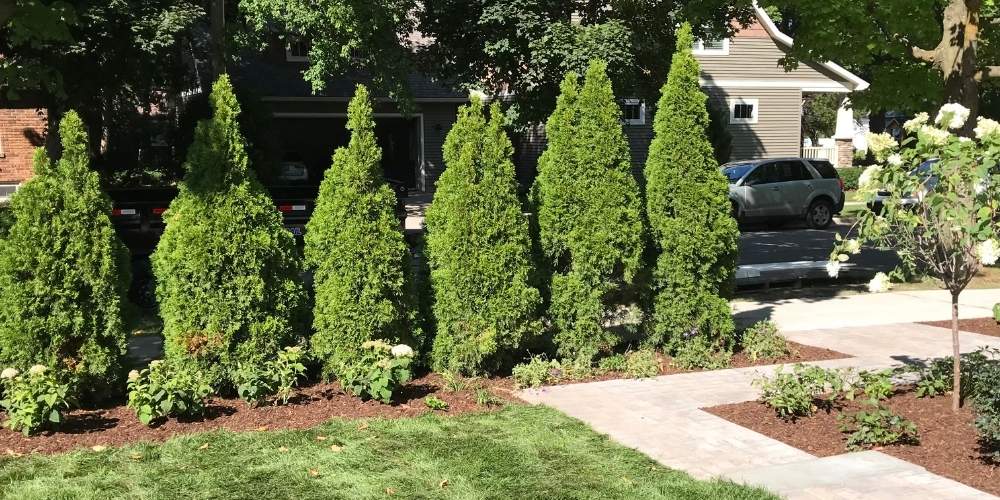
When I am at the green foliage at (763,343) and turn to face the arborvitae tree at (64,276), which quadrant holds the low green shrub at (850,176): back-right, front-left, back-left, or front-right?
back-right

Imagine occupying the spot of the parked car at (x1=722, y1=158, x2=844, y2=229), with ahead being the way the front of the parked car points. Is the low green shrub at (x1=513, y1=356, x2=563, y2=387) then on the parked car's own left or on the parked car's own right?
on the parked car's own left

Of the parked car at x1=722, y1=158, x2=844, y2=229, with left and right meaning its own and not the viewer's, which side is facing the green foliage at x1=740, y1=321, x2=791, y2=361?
left

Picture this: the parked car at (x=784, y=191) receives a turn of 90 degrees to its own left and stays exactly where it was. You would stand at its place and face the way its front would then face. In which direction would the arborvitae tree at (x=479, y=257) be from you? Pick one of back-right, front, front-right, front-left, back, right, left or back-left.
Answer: front

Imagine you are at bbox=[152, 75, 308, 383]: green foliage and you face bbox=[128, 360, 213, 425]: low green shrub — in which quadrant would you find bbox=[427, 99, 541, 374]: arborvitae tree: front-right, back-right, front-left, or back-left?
back-left

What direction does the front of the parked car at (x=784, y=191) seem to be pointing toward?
to the viewer's left

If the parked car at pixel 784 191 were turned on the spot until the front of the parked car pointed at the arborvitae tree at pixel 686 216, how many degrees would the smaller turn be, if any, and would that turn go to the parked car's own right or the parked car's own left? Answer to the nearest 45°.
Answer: approximately 90° to the parked car's own left

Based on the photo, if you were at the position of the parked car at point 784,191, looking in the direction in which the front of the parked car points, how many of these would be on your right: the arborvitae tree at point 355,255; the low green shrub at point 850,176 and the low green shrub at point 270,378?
1
